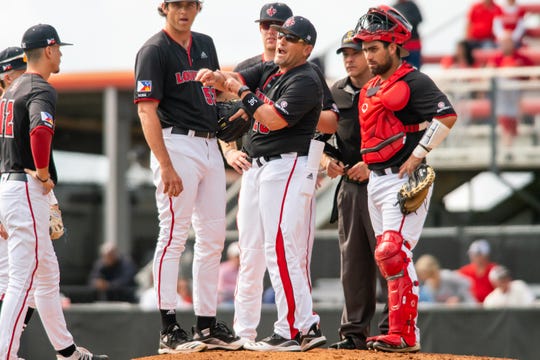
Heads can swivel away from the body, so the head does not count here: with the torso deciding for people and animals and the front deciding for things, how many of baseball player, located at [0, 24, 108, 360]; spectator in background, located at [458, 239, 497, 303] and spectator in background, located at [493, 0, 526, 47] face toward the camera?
2

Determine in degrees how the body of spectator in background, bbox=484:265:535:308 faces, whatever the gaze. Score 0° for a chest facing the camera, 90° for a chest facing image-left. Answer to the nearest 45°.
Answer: approximately 45°

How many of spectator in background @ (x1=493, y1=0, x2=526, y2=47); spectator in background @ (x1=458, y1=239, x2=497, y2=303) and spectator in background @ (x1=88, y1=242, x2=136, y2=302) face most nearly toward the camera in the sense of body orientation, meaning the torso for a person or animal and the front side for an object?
3

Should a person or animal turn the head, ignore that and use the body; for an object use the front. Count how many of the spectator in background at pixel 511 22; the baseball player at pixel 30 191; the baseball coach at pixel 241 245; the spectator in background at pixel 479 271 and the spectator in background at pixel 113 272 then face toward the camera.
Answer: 4

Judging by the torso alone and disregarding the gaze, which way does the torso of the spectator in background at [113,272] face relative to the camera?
toward the camera

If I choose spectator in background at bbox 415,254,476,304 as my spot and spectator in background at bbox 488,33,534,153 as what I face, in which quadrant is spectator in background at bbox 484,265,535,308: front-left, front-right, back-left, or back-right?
front-right

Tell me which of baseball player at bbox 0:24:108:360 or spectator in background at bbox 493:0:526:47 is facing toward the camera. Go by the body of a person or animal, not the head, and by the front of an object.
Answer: the spectator in background

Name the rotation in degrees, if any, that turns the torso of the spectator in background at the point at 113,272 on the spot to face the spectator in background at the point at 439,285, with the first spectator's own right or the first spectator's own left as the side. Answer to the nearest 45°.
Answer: approximately 45° to the first spectator's own left

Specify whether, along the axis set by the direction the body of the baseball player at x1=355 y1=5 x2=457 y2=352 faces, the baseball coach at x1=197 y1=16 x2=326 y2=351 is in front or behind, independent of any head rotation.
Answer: in front

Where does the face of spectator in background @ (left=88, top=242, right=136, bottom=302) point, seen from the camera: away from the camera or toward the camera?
toward the camera

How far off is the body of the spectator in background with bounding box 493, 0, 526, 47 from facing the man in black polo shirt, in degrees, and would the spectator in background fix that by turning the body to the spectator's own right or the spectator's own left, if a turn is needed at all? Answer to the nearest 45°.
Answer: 0° — they already face them

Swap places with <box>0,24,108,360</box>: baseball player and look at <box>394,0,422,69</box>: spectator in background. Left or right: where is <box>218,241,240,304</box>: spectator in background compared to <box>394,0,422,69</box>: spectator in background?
left

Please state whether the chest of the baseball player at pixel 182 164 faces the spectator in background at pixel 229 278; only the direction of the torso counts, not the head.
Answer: no

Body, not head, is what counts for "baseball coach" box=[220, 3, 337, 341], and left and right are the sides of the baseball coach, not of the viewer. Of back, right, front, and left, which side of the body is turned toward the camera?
front

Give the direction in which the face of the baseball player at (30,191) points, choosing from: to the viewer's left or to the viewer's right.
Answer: to the viewer's right
